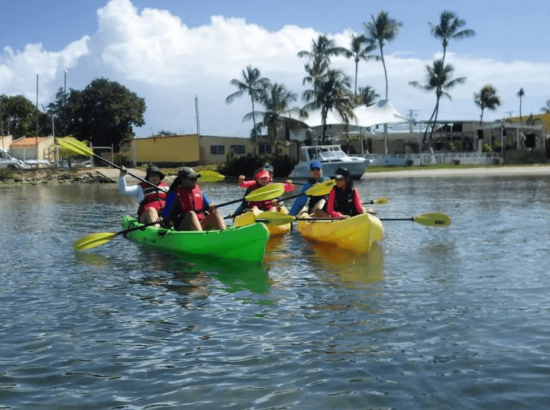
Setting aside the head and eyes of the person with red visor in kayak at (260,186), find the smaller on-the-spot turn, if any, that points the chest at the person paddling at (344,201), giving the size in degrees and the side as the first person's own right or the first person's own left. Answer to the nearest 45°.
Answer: approximately 45° to the first person's own left

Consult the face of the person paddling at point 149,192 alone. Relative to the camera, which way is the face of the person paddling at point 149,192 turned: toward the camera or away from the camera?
toward the camera

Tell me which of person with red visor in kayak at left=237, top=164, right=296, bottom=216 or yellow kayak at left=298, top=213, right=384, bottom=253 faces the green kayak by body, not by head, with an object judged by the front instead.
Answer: the person with red visor in kayak

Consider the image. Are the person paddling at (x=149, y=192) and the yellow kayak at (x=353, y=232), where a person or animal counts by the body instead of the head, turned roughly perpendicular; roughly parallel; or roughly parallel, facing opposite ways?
roughly parallel

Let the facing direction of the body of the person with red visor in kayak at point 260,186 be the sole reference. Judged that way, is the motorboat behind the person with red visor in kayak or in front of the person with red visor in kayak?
behind

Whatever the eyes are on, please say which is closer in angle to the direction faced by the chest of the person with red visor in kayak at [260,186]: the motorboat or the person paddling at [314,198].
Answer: the person paddling

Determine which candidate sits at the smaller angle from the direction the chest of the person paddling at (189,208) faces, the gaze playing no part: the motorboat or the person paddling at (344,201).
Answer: the person paddling

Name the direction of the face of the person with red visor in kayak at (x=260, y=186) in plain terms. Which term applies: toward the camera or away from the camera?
toward the camera

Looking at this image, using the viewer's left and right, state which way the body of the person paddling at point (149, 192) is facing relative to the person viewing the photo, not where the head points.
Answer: facing the viewer and to the right of the viewer

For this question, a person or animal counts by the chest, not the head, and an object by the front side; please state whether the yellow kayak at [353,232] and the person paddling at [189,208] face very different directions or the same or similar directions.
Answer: same or similar directions

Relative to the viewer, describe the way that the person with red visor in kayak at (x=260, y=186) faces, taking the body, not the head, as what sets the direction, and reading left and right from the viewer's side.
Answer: facing the viewer

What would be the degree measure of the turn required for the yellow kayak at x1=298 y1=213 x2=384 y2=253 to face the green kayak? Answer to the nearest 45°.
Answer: approximately 90° to its right

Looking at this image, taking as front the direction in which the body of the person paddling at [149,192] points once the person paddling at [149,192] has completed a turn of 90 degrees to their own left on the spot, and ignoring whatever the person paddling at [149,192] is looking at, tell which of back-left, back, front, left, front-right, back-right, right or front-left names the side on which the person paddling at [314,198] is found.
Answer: front-right

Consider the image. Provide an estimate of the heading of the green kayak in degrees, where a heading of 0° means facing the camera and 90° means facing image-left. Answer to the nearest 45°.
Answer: approximately 315°
